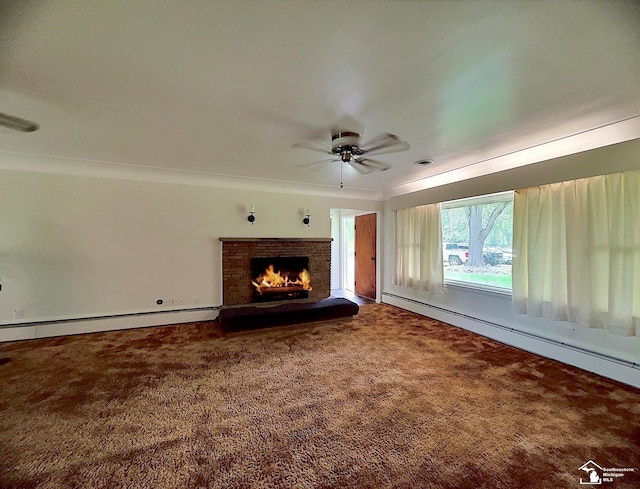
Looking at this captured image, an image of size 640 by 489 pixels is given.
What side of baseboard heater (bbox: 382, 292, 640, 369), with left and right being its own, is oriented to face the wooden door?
right

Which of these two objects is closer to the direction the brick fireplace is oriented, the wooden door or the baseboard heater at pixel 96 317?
the baseboard heater

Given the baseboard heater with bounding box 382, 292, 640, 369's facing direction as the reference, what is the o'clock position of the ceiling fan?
The ceiling fan is roughly at 12 o'clock from the baseboard heater.

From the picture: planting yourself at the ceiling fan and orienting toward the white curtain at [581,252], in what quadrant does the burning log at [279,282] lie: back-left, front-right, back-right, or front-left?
back-left

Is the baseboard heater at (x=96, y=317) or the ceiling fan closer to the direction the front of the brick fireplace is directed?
the ceiling fan

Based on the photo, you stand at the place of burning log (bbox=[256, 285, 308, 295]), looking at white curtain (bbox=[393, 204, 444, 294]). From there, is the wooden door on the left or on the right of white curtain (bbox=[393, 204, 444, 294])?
left

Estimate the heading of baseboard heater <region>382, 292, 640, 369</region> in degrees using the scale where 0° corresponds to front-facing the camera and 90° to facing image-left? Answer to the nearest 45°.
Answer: approximately 45°

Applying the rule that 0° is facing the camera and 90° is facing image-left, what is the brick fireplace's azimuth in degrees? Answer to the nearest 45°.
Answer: approximately 0°

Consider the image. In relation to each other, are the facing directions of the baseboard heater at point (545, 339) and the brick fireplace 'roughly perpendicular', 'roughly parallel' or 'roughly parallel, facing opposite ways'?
roughly perpendicular

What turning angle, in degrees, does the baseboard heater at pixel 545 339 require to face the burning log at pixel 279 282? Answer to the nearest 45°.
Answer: approximately 45° to its right

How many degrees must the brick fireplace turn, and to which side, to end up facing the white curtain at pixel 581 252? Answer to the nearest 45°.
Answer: approximately 45° to its left
